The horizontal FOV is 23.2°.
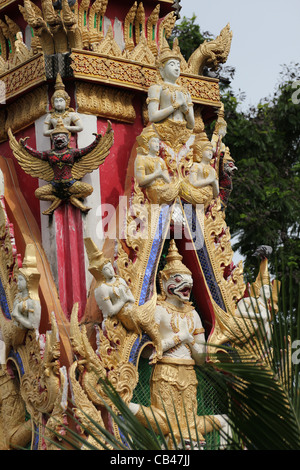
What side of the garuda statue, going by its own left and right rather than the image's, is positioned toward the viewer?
front

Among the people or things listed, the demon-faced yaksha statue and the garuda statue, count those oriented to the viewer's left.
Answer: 0

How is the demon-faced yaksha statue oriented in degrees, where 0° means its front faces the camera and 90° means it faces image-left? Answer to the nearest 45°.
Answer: approximately 315°
